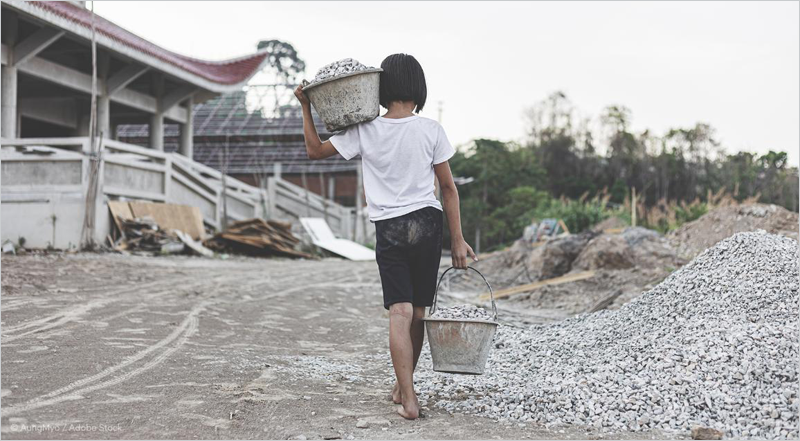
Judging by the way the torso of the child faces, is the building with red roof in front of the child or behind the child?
in front

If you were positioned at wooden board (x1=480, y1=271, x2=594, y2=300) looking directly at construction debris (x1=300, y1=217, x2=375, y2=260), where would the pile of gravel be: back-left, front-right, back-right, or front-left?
back-left

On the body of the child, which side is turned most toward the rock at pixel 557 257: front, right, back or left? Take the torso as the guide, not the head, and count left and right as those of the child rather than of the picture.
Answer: front

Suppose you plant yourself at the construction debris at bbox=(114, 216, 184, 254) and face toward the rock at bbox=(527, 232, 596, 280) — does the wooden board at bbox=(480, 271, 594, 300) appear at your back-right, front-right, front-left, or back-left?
front-right

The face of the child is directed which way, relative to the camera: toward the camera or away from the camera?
away from the camera

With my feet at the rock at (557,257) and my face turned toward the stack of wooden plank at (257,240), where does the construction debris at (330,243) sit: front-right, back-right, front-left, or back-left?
front-right

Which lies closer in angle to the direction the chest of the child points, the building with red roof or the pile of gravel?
the building with red roof

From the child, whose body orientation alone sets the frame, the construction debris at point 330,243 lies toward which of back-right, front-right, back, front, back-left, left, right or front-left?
front

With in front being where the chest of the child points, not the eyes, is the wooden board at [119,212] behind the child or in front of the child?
in front

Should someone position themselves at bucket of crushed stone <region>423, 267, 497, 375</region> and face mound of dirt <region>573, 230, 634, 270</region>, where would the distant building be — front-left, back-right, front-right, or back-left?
front-left

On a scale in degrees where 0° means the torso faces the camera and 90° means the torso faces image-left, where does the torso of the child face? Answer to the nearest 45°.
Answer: approximately 180°
